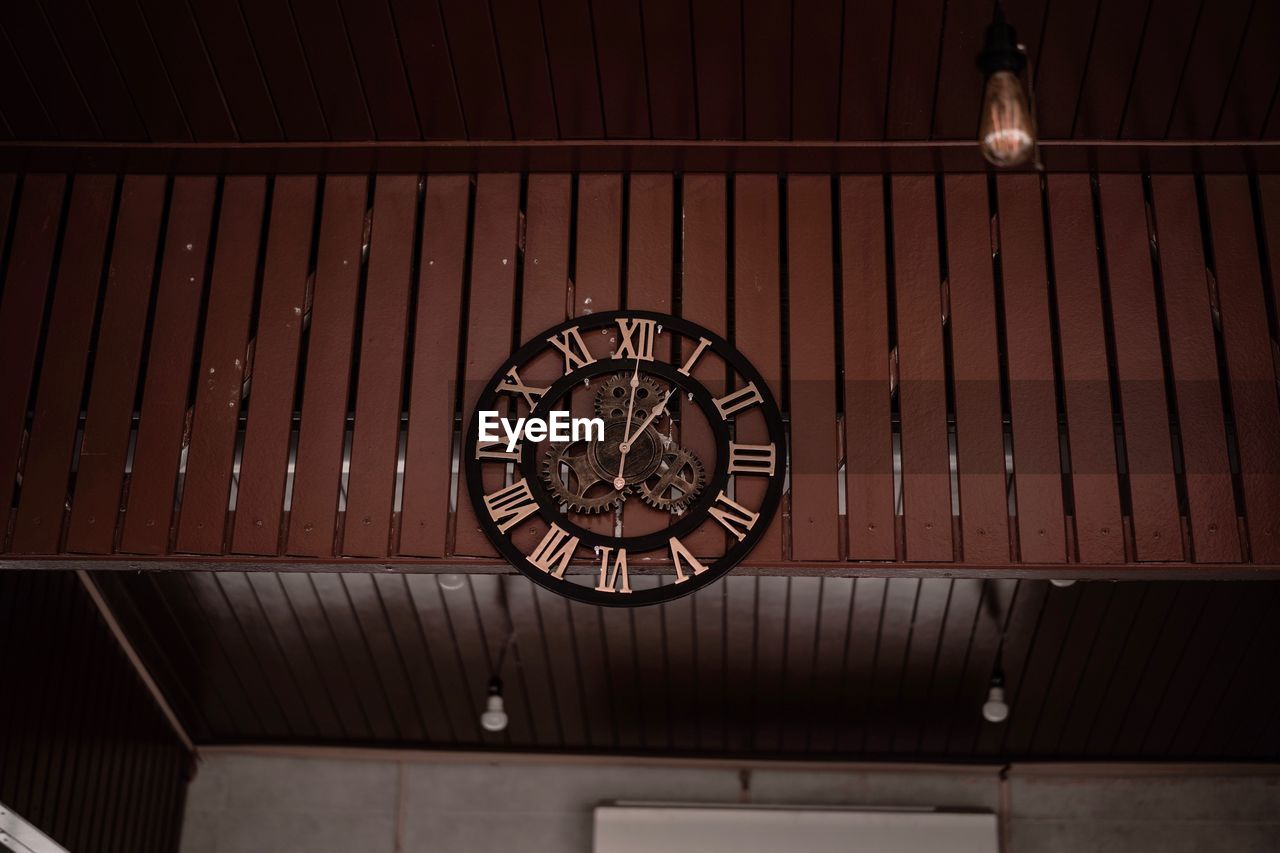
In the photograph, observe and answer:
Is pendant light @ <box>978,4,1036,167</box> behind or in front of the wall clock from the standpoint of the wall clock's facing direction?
in front

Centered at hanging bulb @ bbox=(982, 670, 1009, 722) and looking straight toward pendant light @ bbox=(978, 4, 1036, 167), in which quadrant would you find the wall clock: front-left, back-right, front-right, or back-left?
front-right

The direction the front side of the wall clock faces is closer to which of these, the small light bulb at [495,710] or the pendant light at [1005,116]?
the pendant light

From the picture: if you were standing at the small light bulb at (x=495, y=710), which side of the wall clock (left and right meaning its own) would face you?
back

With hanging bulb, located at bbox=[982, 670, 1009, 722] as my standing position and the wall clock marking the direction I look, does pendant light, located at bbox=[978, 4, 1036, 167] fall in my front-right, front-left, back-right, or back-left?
front-left

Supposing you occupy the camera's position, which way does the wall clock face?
facing the viewer

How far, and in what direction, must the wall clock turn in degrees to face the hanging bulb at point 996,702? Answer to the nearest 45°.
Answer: approximately 135° to its left
